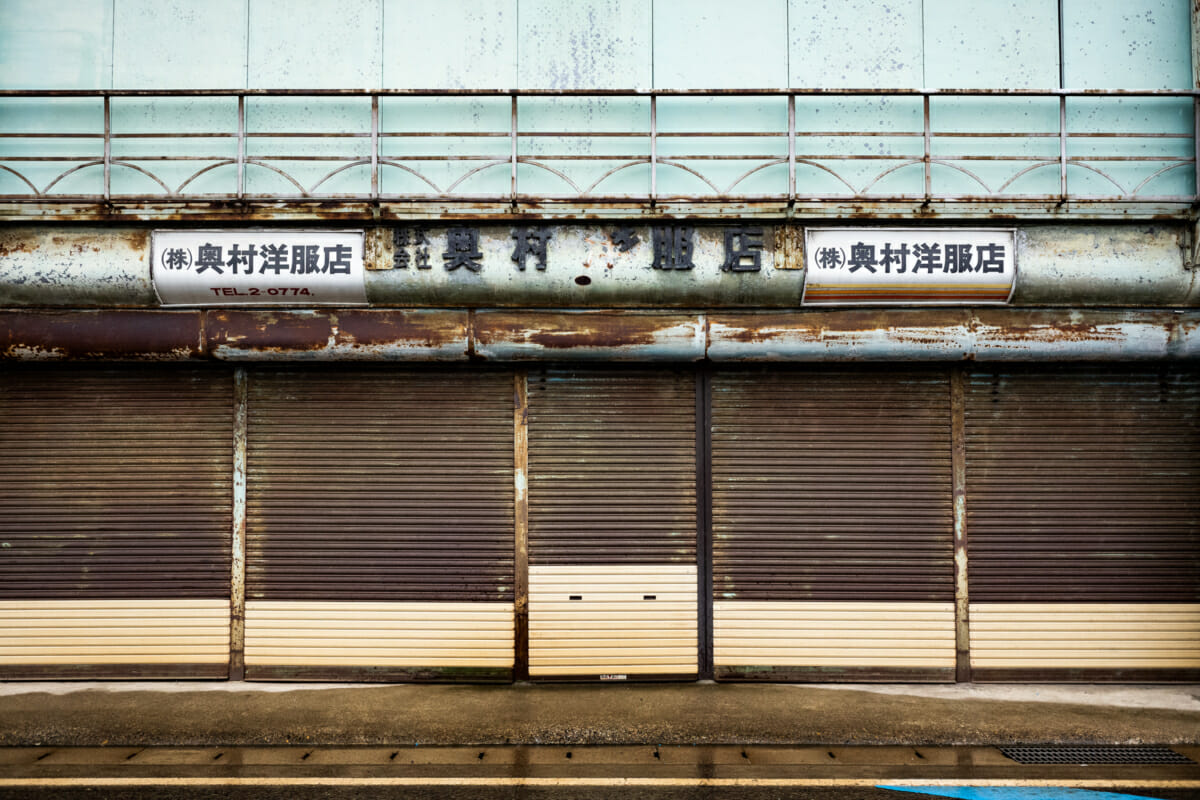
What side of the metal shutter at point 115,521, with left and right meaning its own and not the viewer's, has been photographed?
front

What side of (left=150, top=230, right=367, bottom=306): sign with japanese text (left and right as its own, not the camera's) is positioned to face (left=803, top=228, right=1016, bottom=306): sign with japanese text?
left

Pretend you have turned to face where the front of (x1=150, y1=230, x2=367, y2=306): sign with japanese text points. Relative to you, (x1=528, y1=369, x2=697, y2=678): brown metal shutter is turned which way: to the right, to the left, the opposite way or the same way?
the same way

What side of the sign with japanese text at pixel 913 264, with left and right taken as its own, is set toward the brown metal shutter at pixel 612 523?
right

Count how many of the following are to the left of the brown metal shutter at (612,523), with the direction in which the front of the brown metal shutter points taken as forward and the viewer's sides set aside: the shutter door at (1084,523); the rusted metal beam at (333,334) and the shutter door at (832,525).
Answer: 2

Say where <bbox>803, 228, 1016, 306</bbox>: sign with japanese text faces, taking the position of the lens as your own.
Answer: facing the viewer

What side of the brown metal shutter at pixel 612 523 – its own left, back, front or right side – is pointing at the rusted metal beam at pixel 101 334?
right

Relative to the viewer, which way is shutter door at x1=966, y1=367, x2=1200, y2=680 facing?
toward the camera

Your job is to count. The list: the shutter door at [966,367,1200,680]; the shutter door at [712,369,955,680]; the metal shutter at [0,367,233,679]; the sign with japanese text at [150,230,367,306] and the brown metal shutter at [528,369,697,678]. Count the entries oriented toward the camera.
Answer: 5

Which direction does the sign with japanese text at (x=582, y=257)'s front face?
toward the camera

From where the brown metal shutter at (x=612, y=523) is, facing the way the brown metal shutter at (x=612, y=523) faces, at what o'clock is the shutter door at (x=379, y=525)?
The shutter door is roughly at 3 o'clock from the brown metal shutter.

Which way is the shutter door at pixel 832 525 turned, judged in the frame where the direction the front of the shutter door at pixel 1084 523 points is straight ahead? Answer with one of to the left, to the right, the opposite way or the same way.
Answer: the same way

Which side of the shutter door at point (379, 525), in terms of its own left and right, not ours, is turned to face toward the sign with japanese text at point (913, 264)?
left

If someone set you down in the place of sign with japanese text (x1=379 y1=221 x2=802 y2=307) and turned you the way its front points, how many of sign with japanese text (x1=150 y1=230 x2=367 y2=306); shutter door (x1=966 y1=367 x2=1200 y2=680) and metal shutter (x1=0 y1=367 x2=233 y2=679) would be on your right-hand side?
2
